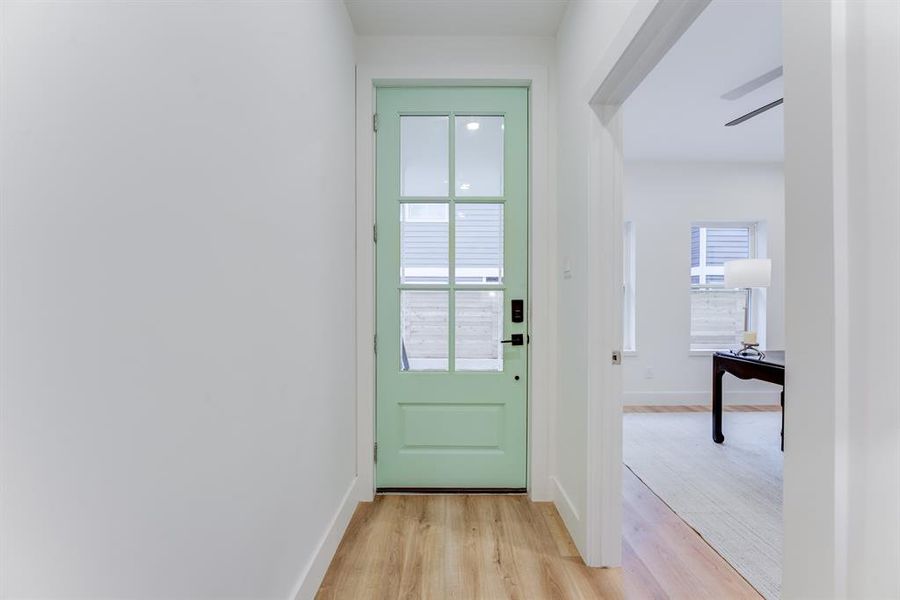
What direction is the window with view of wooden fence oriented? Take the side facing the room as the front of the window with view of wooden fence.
toward the camera

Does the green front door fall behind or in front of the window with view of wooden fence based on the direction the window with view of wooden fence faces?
in front

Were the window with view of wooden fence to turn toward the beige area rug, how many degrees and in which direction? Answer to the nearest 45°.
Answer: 0° — it already faces it
